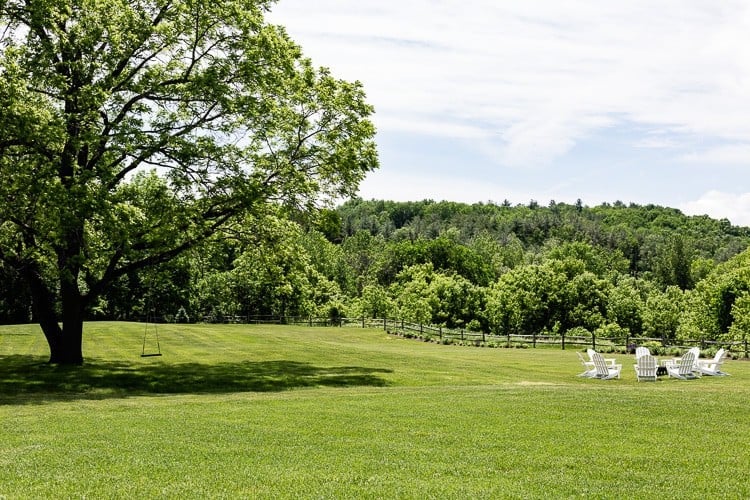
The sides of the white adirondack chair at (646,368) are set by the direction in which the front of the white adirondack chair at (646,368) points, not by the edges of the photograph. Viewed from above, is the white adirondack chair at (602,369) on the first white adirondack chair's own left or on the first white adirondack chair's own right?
on the first white adirondack chair's own left

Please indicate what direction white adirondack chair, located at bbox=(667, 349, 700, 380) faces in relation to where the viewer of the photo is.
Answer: facing away from the viewer and to the left of the viewer

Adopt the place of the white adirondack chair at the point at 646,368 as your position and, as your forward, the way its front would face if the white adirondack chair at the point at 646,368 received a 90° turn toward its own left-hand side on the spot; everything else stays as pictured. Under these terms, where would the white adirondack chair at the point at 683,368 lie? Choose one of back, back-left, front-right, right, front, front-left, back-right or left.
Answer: back-right

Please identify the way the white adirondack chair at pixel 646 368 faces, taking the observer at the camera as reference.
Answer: facing away from the viewer

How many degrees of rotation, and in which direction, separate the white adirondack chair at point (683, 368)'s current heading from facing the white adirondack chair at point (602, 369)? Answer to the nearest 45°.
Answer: approximately 45° to its left

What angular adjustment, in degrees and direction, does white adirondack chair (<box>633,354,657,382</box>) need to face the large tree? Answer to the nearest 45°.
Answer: approximately 90° to its left
